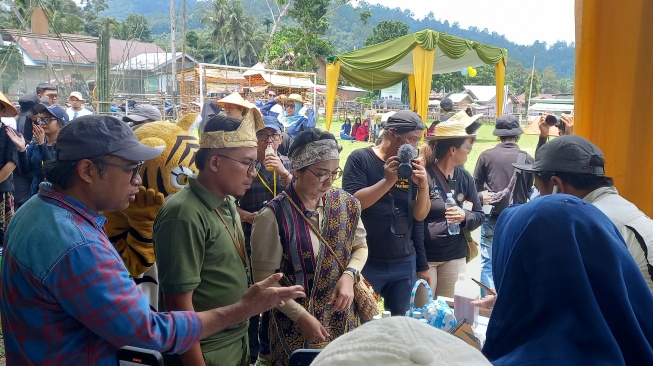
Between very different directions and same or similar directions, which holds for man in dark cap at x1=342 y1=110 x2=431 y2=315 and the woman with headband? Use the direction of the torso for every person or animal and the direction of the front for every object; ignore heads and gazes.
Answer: same or similar directions

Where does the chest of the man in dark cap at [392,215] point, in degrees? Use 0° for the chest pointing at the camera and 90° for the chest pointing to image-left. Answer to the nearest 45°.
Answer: approximately 315°

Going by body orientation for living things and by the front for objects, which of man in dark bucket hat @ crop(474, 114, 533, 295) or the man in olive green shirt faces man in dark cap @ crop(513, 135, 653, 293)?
the man in olive green shirt

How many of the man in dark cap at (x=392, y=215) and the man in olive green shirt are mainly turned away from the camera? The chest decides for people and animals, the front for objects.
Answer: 0

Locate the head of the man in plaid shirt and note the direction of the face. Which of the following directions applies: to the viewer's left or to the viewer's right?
to the viewer's right

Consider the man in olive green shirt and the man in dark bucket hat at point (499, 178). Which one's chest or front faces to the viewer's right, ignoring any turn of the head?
the man in olive green shirt

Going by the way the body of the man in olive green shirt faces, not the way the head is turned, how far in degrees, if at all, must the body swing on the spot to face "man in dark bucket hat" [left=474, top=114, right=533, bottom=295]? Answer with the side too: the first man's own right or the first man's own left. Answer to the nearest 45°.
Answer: approximately 45° to the first man's own left
